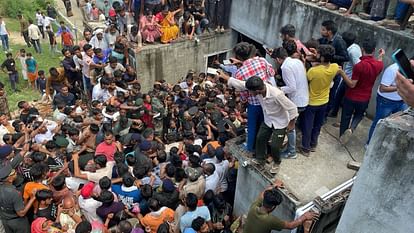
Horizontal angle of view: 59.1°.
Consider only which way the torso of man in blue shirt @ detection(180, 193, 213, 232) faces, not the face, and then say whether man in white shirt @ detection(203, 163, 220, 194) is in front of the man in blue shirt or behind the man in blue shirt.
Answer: in front

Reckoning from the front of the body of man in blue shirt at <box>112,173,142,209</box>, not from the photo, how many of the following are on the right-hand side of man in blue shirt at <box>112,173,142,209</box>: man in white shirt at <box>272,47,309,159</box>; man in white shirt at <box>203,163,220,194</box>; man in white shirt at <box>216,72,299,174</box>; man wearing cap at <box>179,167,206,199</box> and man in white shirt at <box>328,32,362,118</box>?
5

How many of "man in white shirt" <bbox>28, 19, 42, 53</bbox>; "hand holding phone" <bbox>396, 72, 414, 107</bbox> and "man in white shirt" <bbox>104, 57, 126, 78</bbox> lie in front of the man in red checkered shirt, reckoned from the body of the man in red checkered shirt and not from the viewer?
2

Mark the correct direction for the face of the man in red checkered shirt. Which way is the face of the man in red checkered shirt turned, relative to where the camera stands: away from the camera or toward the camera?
away from the camera

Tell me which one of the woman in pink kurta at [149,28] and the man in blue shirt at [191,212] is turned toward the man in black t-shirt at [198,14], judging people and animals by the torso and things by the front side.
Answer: the man in blue shirt

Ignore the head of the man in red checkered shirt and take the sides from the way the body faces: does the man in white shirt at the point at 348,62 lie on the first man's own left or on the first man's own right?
on the first man's own right

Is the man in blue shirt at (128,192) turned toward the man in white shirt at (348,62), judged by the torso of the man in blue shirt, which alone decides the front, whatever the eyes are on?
no

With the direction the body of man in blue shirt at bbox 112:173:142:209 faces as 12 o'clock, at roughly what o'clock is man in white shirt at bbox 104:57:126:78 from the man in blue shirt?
The man in white shirt is roughly at 12 o'clock from the man in blue shirt.

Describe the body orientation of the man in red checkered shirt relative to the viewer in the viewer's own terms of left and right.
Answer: facing away from the viewer and to the left of the viewer

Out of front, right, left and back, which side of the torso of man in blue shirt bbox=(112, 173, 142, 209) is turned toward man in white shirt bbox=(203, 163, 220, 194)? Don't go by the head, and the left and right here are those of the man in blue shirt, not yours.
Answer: right

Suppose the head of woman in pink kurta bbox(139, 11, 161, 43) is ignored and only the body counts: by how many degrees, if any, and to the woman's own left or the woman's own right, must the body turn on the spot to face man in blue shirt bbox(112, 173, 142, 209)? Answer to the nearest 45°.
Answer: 0° — they already face them

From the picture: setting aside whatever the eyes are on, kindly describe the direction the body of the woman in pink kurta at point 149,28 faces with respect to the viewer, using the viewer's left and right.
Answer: facing the viewer

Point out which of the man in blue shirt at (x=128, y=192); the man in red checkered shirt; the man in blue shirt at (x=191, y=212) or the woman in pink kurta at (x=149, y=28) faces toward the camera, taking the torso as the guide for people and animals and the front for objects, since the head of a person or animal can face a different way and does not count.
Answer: the woman in pink kurta

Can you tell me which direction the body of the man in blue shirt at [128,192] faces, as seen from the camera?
away from the camera

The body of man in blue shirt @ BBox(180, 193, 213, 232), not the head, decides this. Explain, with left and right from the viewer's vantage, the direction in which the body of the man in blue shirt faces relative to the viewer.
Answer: facing away from the viewer

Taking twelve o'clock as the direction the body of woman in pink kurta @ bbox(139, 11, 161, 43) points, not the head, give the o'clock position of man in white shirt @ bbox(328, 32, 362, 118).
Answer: The man in white shirt is roughly at 11 o'clock from the woman in pink kurta.

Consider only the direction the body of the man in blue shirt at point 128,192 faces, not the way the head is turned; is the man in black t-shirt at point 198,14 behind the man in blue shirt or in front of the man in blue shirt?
in front

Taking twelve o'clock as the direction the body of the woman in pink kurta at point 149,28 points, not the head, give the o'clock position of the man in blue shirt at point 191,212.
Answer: The man in blue shirt is roughly at 12 o'clock from the woman in pink kurta.
